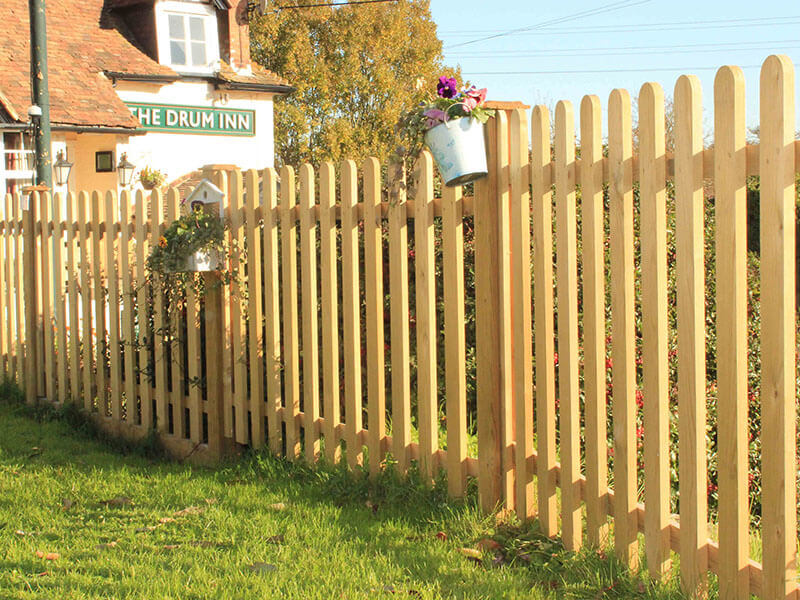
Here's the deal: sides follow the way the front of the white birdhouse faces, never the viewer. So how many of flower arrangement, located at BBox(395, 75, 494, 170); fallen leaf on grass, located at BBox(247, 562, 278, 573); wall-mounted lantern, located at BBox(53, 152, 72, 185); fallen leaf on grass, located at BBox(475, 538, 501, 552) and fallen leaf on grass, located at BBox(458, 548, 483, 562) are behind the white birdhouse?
1

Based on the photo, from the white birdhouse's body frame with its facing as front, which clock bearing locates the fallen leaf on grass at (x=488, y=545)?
The fallen leaf on grass is roughly at 11 o'clock from the white birdhouse.

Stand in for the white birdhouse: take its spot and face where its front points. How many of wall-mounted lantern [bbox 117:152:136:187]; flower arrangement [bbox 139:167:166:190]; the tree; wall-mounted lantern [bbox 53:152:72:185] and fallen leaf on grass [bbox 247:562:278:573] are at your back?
4

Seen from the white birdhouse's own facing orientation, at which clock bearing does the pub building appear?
The pub building is roughly at 6 o'clock from the white birdhouse.

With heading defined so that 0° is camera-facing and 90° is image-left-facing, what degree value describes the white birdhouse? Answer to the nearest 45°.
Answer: approximately 0°

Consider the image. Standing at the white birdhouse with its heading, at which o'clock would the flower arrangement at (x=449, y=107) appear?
The flower arrangement is roughly at 11 o'clock from the white birdhouse.

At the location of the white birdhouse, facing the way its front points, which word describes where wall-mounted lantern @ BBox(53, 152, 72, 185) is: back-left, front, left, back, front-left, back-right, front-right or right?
back

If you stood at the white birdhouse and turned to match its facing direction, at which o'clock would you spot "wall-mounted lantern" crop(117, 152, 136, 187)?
The wall-mounted lantern is roughly at 6 o'clock from the white birdhouse.
